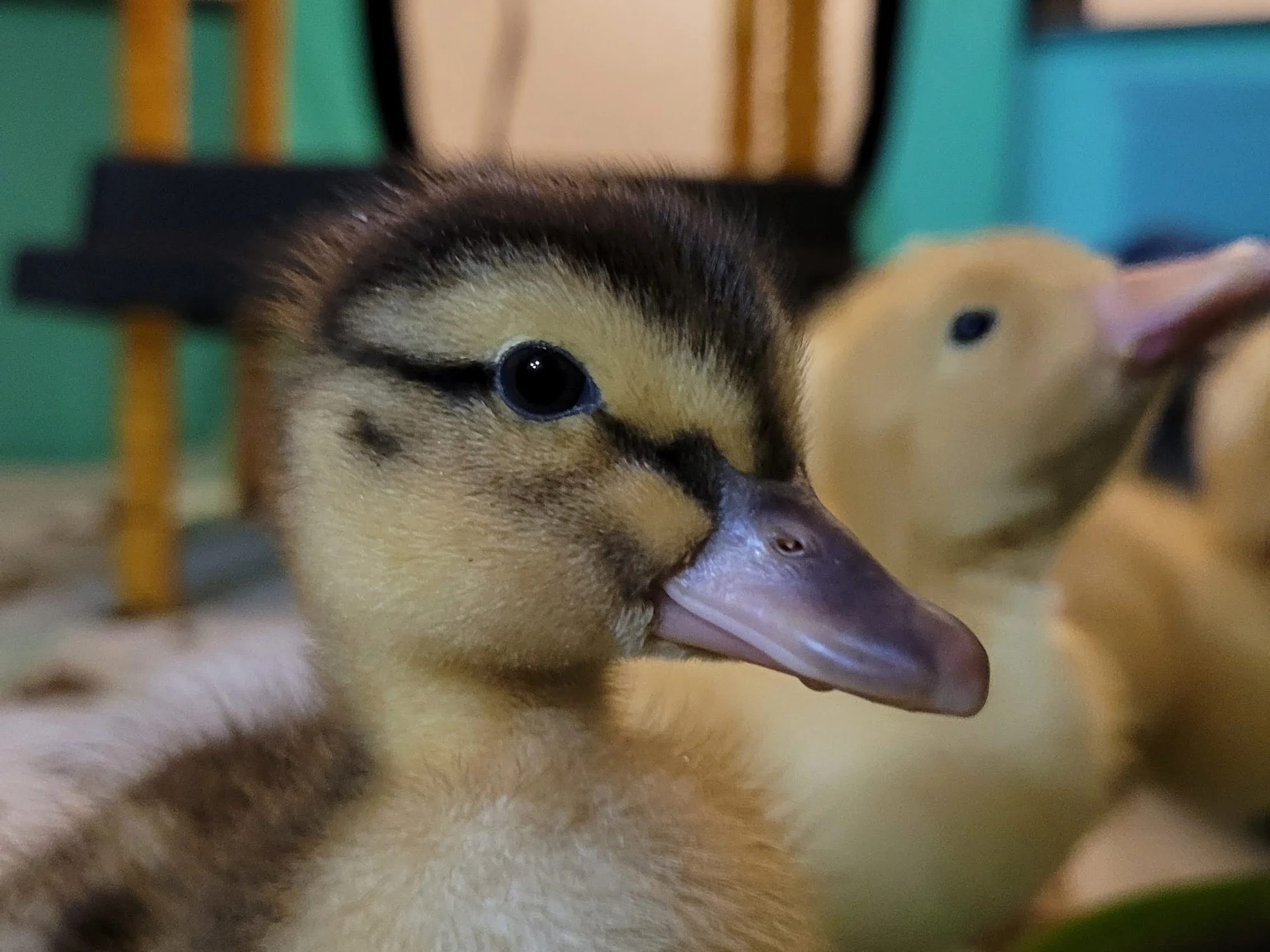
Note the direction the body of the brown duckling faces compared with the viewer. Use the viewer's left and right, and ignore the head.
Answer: facing the viewer and to the right of the viewer

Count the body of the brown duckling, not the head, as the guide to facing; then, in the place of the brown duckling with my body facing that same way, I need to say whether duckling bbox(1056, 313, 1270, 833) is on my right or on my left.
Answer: on my left

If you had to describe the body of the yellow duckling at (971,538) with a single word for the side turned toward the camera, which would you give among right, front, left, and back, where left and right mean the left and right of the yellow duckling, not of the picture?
right
